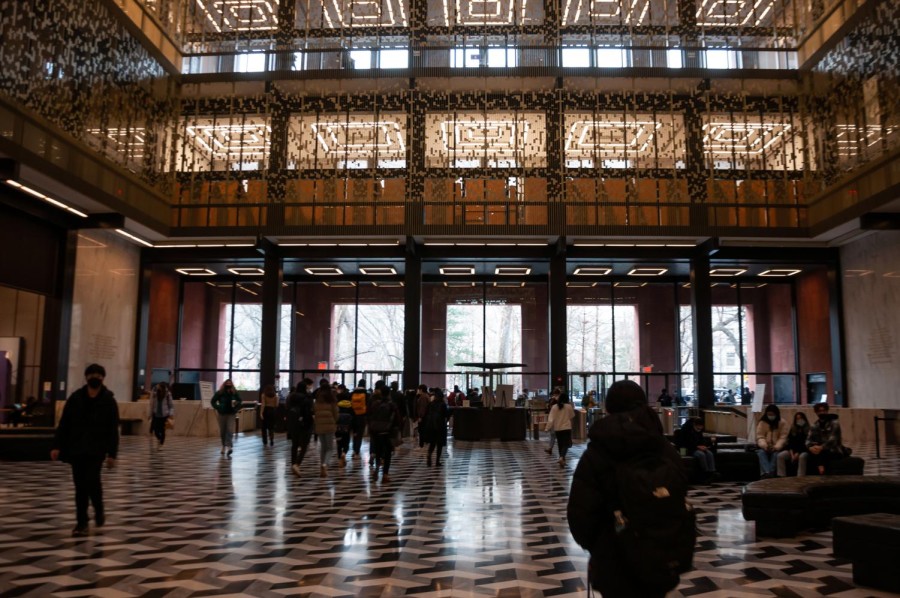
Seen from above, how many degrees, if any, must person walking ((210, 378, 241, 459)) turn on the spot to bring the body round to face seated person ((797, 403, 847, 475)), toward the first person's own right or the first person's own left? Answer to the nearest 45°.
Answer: approximately 45° to the first person's own left

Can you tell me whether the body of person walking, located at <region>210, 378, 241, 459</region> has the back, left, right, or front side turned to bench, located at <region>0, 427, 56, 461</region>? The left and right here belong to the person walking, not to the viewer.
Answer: right

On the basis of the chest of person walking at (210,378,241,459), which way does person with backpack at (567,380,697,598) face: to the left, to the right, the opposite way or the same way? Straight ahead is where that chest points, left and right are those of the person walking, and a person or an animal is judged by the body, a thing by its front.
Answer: the opposite way

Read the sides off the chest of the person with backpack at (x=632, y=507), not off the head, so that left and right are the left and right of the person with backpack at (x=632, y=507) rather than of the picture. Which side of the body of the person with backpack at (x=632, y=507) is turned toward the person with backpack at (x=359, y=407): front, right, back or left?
front

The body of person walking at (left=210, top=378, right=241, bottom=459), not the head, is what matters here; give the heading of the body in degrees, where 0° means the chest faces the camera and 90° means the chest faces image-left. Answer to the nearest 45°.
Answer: approximately 0°

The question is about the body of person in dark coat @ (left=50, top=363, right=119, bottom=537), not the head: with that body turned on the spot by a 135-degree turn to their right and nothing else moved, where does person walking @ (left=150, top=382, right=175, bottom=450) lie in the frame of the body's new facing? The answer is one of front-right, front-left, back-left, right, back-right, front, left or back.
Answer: front-right

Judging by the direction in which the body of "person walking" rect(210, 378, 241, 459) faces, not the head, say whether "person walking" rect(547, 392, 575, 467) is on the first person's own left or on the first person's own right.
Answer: on the first person's own left

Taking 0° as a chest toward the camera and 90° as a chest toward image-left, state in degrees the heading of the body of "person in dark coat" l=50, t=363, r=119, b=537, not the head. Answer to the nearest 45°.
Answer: approximately 0°

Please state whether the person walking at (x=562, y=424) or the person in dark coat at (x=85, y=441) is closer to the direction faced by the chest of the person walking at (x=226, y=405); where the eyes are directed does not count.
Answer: the person in dark coat

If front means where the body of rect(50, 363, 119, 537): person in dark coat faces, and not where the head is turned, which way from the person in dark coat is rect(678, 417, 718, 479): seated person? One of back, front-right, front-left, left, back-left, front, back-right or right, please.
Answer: left

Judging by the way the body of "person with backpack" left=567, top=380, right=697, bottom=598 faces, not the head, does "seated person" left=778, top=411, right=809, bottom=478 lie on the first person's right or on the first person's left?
on the first person's right

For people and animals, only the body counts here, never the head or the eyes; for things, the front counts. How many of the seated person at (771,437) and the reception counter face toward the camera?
2

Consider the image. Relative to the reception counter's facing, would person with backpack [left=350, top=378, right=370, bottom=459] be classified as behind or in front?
in front
